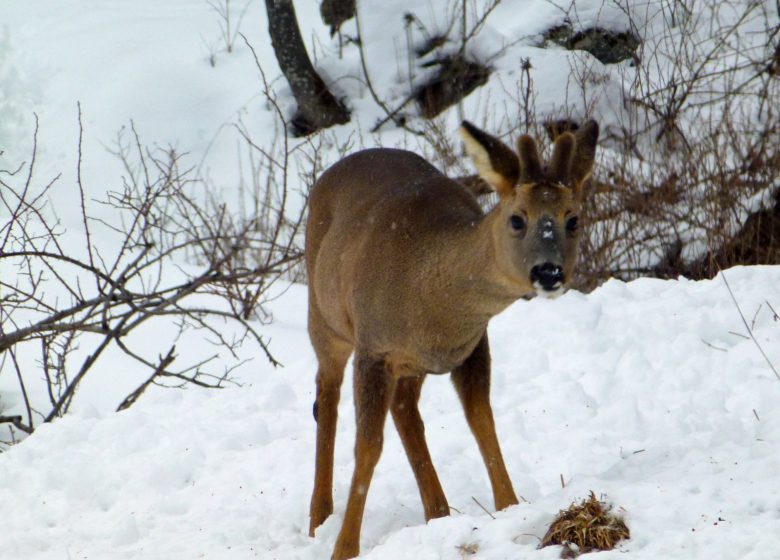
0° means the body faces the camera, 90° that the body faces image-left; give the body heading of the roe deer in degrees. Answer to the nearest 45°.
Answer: approximately 315°

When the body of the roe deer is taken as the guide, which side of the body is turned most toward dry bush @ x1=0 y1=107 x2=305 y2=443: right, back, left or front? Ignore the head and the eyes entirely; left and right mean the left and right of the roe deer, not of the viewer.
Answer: back
